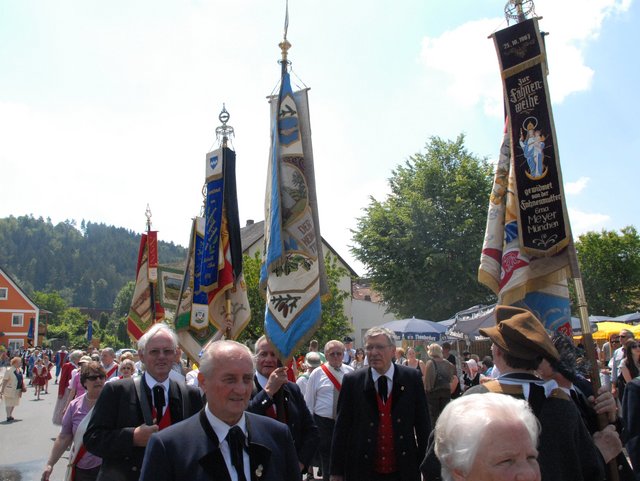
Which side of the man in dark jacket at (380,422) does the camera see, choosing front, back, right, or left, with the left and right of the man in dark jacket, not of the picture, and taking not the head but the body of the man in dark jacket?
front

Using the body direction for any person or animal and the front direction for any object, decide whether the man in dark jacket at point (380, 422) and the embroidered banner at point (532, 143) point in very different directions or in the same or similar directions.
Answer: same or similar directions

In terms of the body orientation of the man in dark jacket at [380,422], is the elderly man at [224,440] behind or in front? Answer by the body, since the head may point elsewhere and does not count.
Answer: in front

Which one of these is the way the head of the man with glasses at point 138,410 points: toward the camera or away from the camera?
toward the camera

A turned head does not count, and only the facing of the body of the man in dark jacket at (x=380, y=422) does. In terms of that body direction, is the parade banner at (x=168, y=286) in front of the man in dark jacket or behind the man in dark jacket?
behind

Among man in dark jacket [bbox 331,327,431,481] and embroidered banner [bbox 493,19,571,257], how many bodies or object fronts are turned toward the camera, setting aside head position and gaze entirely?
2

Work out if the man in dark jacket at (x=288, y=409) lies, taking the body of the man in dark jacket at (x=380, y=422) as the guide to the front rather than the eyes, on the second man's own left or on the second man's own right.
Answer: on the second man's own right

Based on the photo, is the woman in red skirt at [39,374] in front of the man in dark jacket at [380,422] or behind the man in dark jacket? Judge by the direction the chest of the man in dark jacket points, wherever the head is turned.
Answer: behind

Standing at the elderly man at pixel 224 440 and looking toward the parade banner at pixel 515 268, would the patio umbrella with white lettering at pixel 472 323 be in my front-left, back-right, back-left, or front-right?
front-left

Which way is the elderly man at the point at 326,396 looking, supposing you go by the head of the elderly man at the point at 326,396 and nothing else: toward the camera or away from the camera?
toward the camera

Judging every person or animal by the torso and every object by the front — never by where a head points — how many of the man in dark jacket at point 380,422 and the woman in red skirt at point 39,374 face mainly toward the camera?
2

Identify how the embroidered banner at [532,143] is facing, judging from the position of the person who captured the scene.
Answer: facing the viewer

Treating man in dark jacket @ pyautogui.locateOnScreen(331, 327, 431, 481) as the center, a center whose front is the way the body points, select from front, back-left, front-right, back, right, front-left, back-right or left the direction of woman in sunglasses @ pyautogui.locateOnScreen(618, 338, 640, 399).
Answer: back-left

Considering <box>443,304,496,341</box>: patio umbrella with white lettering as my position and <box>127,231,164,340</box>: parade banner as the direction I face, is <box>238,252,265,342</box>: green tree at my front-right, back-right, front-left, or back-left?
front-right
